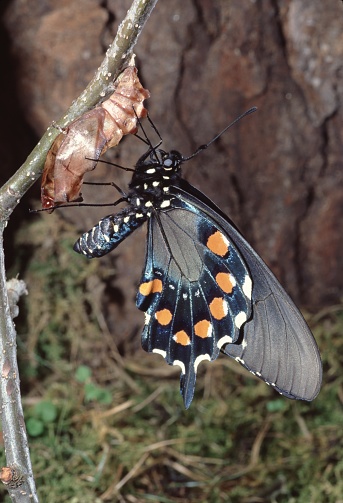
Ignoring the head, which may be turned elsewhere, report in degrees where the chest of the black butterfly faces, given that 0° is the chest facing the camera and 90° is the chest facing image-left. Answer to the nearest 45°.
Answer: approximately 270°

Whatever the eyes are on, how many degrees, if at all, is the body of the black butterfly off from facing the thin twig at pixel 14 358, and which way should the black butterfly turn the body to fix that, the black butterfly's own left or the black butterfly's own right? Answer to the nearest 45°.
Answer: approximately 135° to the black butterfly's own right
